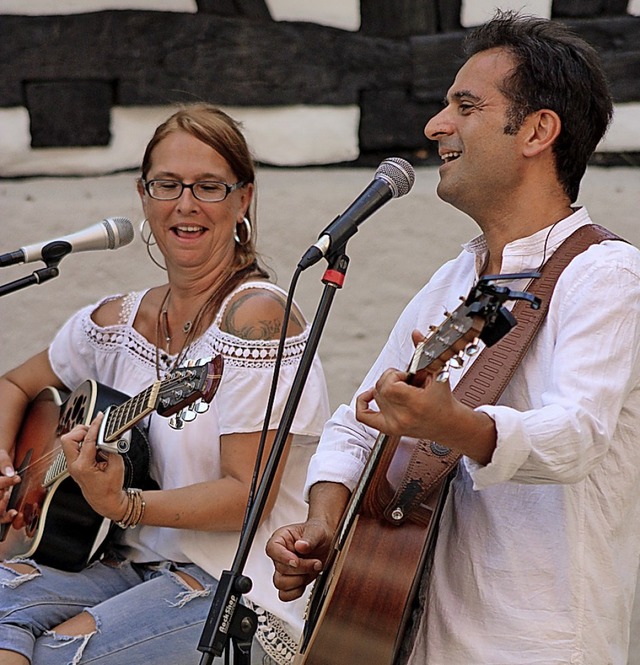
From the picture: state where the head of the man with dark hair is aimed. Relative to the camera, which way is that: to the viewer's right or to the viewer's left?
to the viewer's left

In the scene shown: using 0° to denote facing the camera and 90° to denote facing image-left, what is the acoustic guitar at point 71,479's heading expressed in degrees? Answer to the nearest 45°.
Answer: approximately 45°

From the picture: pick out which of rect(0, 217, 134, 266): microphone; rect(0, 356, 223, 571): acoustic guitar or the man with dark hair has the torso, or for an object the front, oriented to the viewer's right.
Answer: the microphone

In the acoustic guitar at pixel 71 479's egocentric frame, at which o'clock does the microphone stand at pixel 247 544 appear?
The microphone stand is roughly at 10 o'clock from the acoustic guitar.

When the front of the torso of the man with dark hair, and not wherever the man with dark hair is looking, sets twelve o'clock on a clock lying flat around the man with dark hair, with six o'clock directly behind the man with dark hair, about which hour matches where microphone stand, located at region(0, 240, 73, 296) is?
The microphone stand is roughly at 2 o'clock from the man with dark hair.

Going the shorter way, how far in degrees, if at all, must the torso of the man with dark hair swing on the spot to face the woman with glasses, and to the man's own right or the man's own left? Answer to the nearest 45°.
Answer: approximately 90° to the man's own right

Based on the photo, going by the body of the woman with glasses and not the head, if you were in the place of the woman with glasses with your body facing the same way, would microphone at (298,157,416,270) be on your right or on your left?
on your left

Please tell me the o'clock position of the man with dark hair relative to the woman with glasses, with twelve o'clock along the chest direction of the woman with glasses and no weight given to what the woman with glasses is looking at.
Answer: The man with dark hair is roughly at 9 o'clock from the woman with glasses.

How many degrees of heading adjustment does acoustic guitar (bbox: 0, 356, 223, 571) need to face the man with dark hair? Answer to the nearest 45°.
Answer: approximately 90° to its left

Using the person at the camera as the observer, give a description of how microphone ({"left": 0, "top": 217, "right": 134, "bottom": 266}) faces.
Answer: facing to the right of the viewer

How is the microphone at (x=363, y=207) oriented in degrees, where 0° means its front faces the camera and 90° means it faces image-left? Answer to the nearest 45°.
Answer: approximately 270°

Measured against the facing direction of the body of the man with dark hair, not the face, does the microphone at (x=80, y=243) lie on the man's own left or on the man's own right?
on the man's own right

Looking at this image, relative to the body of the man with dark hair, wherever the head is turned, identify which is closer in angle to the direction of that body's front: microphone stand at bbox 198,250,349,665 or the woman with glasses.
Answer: the microphone stand
